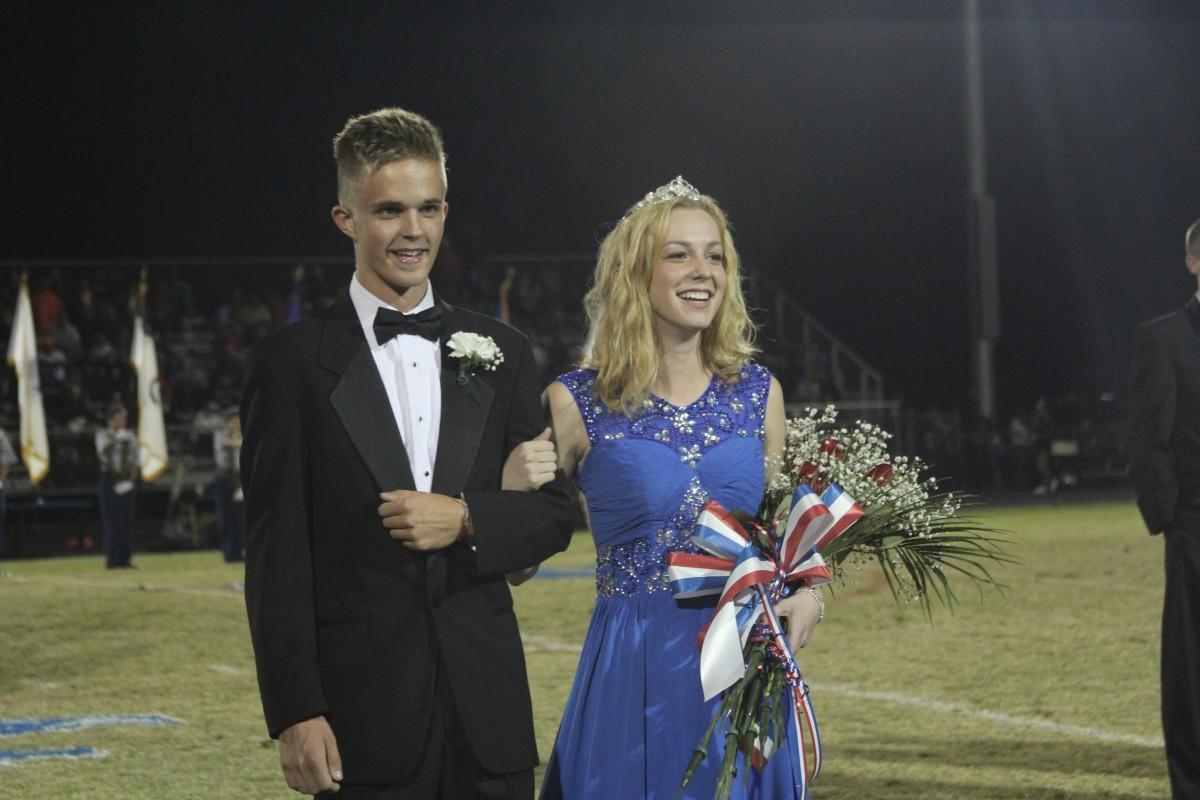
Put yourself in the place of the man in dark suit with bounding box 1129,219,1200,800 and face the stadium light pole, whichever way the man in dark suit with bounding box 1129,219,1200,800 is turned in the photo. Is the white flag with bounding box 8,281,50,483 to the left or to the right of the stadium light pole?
left

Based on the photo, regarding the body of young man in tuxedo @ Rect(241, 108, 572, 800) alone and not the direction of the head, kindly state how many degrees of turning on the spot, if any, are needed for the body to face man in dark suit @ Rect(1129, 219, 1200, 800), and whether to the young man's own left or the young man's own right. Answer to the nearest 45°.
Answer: approximately 90° to the young man's own left

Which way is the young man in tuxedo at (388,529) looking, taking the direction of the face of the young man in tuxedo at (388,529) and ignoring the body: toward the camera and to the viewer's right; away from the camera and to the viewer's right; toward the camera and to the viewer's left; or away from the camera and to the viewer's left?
toward the camera and to the viewer's right

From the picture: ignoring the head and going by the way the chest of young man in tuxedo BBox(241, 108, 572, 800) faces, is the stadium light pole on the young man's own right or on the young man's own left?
on the young man's own left

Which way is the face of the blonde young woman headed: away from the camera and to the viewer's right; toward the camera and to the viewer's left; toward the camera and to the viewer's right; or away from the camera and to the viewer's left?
toward the camera and to the viewer's right

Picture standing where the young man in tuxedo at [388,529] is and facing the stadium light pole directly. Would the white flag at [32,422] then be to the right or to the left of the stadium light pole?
left

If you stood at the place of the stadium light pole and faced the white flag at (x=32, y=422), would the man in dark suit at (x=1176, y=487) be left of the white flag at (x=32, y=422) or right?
left

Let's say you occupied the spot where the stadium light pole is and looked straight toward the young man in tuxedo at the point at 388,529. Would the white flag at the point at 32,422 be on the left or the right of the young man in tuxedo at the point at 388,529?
right

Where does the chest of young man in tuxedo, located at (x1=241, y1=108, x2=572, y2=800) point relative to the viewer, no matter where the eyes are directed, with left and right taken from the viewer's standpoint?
facing the viewer and to the right of the viewer
